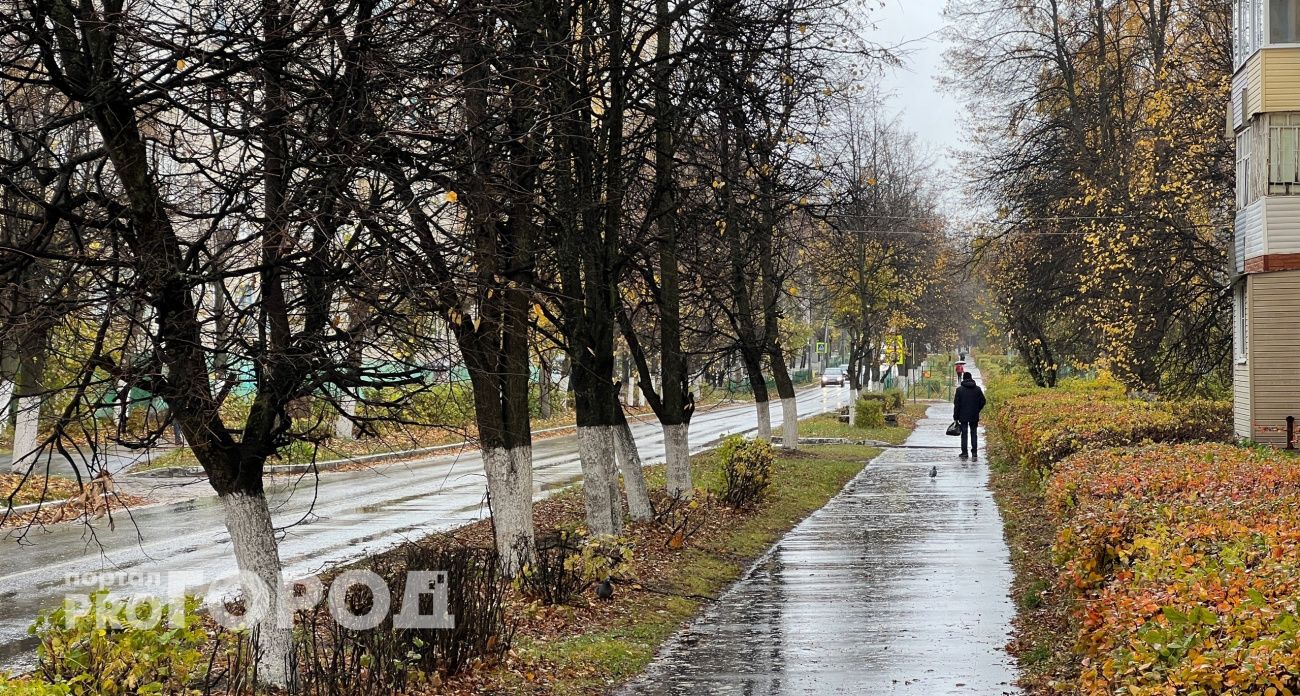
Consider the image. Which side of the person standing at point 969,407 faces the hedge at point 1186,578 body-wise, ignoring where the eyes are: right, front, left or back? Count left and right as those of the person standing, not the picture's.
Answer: back

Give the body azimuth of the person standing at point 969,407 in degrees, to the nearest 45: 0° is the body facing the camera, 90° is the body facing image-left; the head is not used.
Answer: approximately 180°
